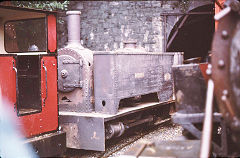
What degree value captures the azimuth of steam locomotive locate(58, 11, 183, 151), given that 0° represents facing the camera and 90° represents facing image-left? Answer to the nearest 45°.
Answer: approximately 45°

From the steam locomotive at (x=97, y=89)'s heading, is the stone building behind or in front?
behind
